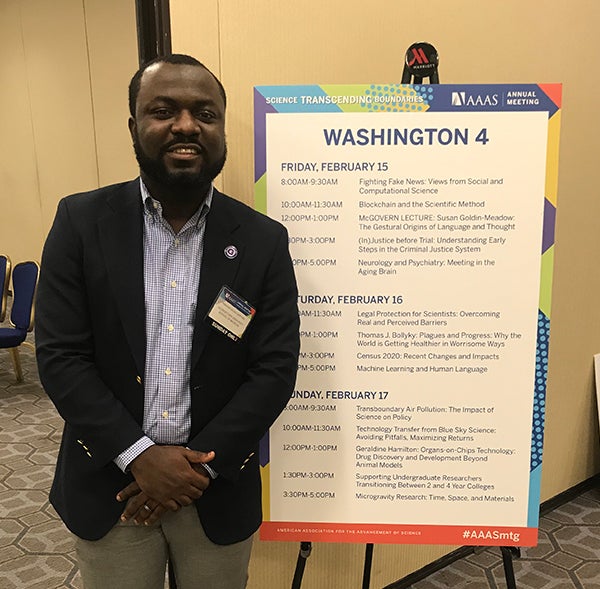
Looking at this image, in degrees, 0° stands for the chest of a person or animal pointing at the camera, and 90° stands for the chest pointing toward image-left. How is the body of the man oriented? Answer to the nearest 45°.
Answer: approximately 0°

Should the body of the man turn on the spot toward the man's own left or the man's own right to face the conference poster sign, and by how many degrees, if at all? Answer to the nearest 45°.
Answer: approximately 90° to the man's own left

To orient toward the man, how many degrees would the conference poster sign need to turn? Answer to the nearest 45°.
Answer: approximately 45° to its right

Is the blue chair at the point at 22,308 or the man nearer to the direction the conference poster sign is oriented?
the man

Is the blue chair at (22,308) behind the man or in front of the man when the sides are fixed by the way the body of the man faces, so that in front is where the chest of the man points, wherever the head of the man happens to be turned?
behind

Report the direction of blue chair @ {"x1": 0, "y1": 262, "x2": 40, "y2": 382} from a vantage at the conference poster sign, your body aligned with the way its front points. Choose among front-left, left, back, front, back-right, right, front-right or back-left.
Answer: back-right

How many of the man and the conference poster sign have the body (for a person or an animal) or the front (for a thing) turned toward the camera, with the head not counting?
2
